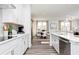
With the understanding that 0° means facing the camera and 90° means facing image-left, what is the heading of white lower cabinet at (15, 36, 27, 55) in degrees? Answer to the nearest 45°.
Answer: approximately 315°

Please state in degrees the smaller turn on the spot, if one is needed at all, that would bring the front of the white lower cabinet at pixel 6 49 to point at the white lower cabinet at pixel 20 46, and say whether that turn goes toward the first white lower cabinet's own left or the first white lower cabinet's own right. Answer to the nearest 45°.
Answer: approximately 135° to the first white lower cabinet's own left

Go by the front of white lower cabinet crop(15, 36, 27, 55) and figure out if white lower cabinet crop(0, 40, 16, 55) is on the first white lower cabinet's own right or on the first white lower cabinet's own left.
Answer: on the first white lower cabinet's own right

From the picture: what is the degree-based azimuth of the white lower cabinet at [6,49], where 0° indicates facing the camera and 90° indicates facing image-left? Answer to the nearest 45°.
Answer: approximately 315°

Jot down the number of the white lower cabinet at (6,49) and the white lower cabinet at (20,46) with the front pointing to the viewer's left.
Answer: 0
